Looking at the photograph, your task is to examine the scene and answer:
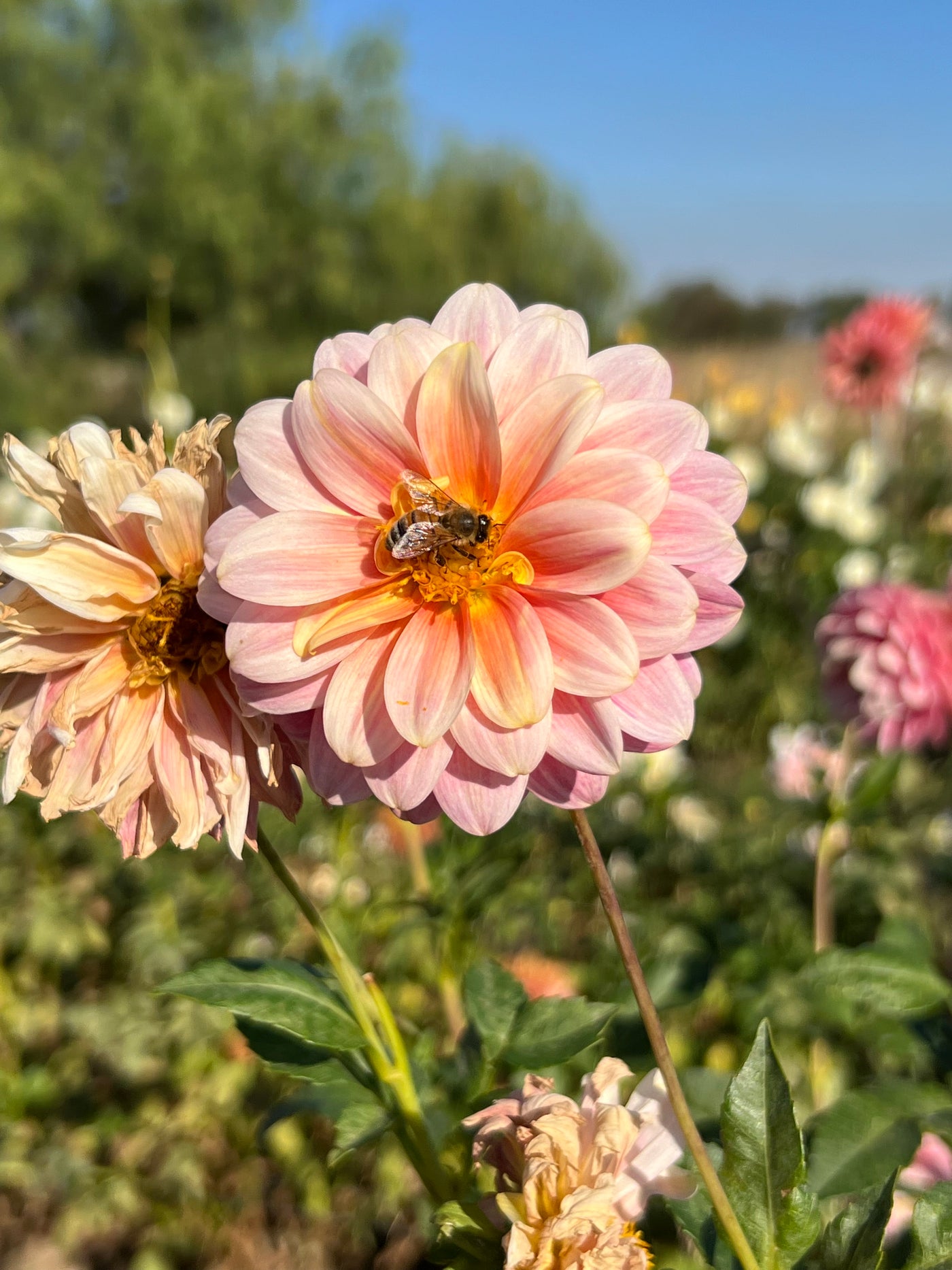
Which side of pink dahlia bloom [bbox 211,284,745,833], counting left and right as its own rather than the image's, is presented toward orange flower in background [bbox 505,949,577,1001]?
back

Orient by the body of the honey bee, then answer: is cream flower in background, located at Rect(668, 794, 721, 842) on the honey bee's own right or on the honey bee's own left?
on the honey bee's own left

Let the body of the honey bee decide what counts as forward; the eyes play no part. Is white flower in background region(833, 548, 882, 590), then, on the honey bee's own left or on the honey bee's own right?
on the honey bee's own left

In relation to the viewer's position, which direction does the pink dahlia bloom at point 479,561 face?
facing the viewer

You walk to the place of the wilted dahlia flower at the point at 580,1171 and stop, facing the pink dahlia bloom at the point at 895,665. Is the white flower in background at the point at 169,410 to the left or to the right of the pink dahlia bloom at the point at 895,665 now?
left

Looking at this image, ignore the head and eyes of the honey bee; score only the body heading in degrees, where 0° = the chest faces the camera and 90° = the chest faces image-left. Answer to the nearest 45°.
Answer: approximately 270°

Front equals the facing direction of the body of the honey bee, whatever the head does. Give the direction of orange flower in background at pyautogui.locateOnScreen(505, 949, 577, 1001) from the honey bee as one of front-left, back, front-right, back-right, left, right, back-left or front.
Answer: left
